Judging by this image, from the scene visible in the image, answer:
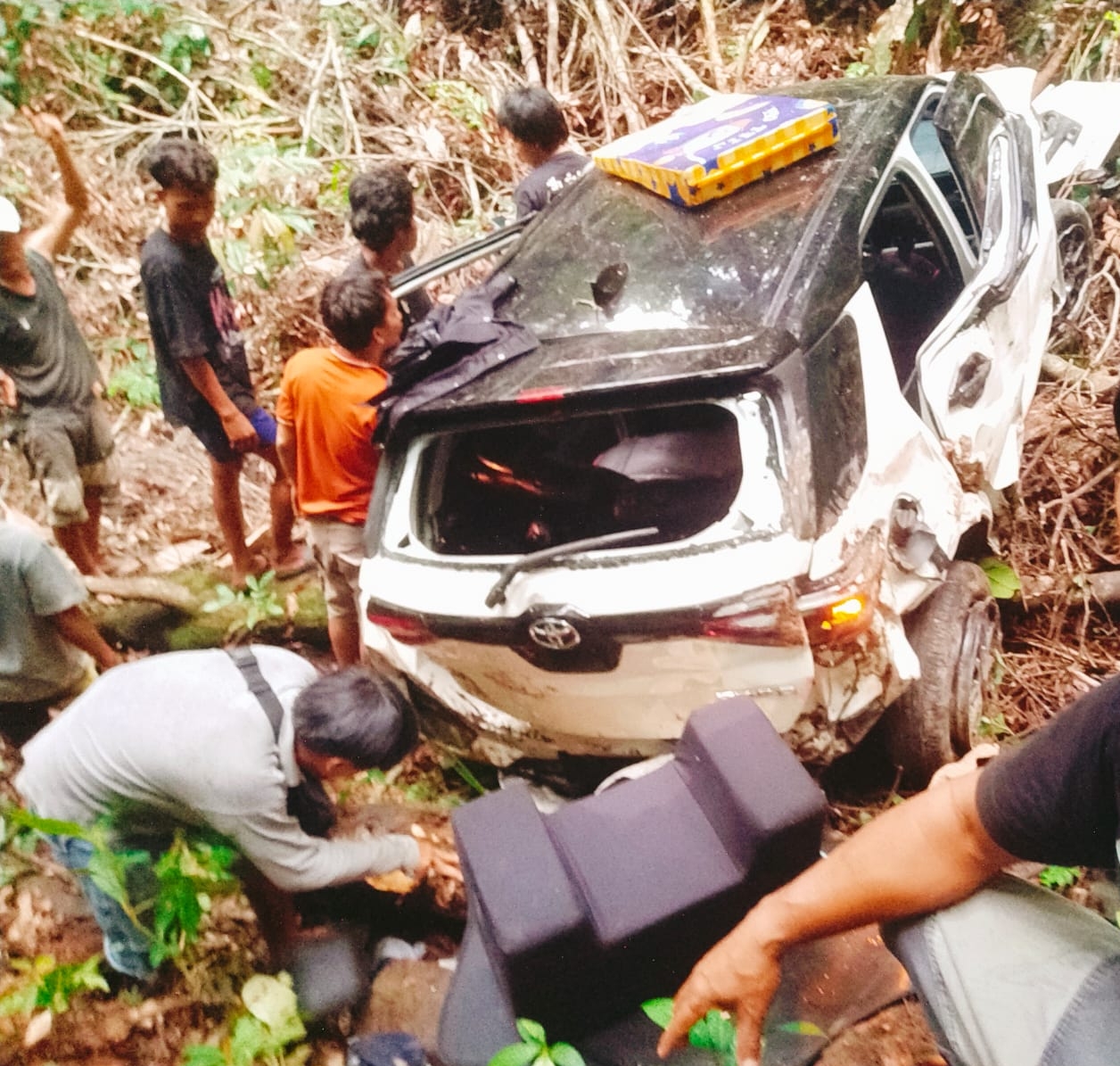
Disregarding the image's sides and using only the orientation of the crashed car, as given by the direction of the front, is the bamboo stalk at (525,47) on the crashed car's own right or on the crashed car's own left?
on the crashed car's own left

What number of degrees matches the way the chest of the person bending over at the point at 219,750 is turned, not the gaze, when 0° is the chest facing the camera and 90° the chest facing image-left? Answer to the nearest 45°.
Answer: approximately 270°

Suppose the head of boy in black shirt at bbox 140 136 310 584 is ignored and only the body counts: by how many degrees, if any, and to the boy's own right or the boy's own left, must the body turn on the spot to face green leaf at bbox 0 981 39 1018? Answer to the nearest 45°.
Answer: approximately 45° to the boy's own right

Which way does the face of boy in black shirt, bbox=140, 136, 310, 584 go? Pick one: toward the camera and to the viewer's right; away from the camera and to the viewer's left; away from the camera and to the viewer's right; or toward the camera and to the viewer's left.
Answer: toward the camera and to the viewer's right

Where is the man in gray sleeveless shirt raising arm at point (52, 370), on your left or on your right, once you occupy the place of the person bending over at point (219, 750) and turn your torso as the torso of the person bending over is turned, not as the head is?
on your left

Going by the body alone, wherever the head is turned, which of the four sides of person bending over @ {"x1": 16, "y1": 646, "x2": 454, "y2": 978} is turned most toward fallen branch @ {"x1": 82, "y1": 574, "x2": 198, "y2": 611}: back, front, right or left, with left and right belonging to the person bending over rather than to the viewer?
left

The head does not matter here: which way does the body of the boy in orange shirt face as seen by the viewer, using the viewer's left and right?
facing away from the viewer and to the right of the viewer
